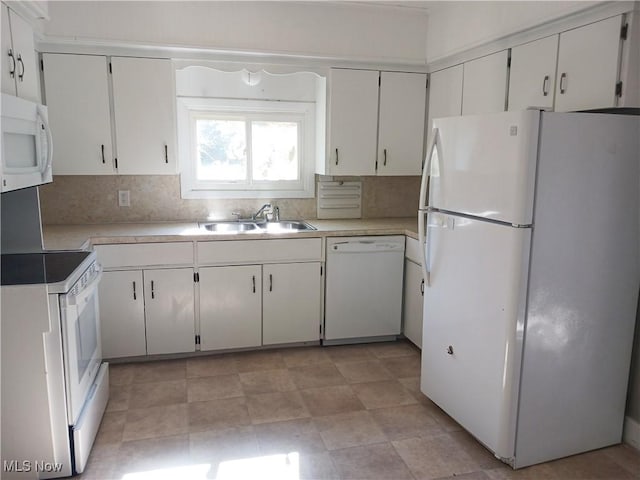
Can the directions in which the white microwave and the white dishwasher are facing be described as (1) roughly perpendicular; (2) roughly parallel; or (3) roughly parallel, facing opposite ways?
roughly perpendicular

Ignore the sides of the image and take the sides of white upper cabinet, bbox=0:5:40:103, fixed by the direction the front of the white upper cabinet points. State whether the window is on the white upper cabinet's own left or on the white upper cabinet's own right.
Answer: on the white upper cabinet's own left

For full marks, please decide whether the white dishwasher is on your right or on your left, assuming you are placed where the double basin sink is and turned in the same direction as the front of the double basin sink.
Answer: on your left

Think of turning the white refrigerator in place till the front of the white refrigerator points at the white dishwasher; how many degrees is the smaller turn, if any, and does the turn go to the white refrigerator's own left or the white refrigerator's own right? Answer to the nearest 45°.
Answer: approximately 90° to the white refrigerator's own right

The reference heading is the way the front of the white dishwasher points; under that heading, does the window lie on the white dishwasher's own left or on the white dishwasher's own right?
on the white dishwasher's own right

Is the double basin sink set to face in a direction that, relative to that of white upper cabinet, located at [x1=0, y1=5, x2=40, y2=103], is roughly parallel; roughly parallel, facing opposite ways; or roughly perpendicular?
roughly perpendicular

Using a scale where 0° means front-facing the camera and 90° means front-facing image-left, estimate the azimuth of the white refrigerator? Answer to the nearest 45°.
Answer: approximately 45°

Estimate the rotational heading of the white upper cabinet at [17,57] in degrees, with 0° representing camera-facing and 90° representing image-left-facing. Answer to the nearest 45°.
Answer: approximately 315°

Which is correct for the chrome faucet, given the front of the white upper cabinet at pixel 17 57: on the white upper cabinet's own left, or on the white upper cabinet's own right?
on the white upper cabinet's own left

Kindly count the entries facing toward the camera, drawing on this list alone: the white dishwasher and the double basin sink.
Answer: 2

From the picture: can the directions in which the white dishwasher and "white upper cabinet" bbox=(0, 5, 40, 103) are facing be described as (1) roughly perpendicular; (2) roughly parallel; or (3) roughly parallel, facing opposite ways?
roughly perpendicular

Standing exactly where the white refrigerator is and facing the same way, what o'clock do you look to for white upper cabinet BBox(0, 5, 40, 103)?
The white upper cabinet is roughly at 1 o'clock from the white refrigerator.

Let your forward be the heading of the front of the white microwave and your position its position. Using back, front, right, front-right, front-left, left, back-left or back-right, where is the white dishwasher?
front-left
